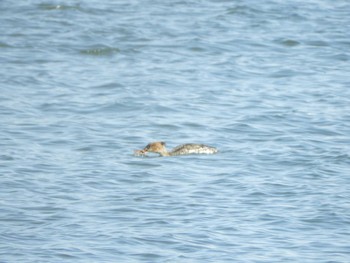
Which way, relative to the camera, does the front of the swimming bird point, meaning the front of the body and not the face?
to the viewer's left
